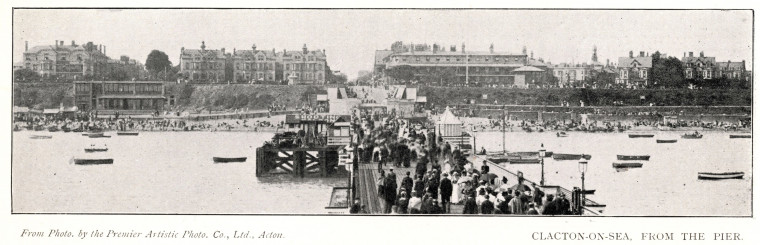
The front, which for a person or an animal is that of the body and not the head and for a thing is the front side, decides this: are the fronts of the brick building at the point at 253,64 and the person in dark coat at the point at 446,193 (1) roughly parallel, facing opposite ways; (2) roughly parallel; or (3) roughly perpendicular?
roughly parallel, facing opposite ways

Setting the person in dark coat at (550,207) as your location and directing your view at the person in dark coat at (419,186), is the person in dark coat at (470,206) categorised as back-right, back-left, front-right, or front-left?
front-left

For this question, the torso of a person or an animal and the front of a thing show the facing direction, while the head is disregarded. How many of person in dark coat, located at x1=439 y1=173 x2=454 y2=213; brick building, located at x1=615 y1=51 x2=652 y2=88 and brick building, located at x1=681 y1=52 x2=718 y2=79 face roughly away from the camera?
1

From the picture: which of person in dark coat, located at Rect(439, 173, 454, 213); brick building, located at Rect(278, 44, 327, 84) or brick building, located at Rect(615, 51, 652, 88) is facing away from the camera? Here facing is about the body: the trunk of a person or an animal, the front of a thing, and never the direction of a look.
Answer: the person in dark coat

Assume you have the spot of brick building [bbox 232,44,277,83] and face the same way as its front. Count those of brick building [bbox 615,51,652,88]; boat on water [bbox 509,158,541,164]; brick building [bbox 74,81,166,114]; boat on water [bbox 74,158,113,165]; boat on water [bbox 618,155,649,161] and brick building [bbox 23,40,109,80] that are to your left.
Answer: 3

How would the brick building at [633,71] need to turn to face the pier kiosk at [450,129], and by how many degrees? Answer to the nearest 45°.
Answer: approximately 45° to its right

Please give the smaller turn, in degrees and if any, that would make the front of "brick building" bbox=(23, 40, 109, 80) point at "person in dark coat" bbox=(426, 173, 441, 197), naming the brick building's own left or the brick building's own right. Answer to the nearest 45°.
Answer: approximately 45° to the brick building's own left

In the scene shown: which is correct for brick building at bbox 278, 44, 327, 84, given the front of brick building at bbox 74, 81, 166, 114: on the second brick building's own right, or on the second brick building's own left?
on the second brick building's own left

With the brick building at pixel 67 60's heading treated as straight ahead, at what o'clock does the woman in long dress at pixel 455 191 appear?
The woman in long dress is roughly at 11 o'clock from the brick building.

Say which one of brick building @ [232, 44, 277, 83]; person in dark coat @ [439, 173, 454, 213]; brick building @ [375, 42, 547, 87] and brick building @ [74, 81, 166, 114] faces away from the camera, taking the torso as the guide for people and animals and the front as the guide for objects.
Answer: the person in dark coat

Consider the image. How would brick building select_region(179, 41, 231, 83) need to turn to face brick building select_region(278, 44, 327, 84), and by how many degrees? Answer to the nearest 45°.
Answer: approximately 90° to its left

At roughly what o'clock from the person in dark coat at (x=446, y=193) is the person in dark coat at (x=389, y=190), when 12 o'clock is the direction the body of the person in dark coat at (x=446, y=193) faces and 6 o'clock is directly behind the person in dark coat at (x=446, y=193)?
the person in dark coat at (x=389, y=190) is roughly at 9 o'clock from the person in dark coat at (x=446, y=193).

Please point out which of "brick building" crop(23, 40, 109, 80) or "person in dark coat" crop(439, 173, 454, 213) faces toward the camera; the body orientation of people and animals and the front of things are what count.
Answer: the brick building

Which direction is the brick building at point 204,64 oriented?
toward the camera

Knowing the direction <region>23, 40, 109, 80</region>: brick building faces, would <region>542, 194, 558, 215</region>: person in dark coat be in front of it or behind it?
in front

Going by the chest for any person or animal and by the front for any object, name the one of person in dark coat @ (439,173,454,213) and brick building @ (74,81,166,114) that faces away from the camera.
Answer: the person in dark coat

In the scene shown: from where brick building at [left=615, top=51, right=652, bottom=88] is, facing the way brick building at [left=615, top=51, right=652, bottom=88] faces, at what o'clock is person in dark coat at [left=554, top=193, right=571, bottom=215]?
The person in dark coat is roughly at 12 o'clock from the brick building.

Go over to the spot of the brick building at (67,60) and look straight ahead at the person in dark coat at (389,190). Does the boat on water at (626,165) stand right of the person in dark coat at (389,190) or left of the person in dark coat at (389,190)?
left

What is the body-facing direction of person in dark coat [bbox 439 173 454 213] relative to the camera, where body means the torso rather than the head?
away from the camera

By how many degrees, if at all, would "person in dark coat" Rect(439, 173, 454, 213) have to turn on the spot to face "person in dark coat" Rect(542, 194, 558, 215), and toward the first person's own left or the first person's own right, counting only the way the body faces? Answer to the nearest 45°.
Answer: approximately 90° to the first person's own right

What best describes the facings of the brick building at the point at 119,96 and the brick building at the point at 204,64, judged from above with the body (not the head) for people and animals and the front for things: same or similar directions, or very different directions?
same or similar directions
